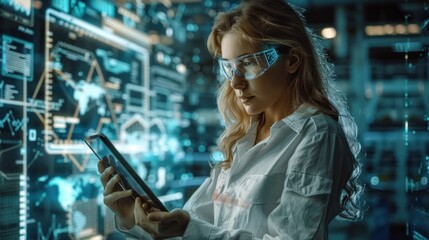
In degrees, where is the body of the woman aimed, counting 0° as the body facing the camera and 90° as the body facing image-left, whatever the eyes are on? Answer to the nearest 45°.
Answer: approximately 45°

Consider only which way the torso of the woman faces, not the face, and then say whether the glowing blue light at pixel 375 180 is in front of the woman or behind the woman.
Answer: behind

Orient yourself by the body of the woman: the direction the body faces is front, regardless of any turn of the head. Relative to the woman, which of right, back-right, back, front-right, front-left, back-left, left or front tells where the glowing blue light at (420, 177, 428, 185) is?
back
